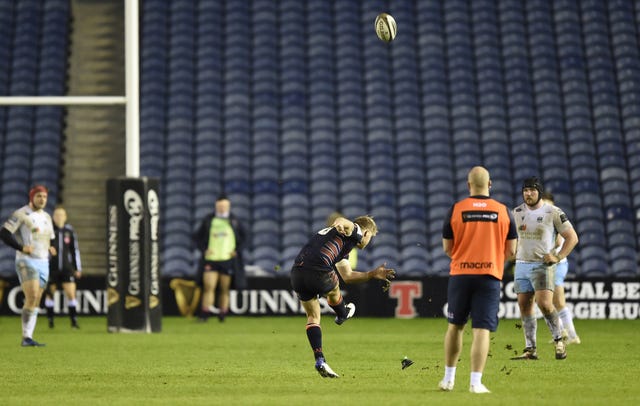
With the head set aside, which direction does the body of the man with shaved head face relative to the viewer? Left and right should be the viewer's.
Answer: facing away from the viewer

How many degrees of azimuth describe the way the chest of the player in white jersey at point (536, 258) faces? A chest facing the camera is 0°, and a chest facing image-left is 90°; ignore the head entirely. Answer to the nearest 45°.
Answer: approximately 45°

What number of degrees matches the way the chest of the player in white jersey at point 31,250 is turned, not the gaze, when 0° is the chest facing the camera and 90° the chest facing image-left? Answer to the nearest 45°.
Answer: approximately 315°

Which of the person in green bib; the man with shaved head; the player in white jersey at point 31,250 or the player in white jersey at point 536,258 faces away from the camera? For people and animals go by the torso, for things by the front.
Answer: the man with shaved head

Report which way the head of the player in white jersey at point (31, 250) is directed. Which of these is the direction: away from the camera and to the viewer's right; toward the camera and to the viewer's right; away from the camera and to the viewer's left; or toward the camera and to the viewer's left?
toward the camera and to the viewer's right

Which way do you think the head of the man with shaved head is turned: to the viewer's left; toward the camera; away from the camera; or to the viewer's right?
away from the camera

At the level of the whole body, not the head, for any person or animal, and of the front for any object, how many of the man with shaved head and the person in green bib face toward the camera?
1

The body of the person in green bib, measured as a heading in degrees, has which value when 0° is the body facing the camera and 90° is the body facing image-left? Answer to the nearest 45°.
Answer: approximately 0°

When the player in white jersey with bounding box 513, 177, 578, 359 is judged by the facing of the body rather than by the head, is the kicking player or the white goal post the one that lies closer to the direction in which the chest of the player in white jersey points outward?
the kicking player
